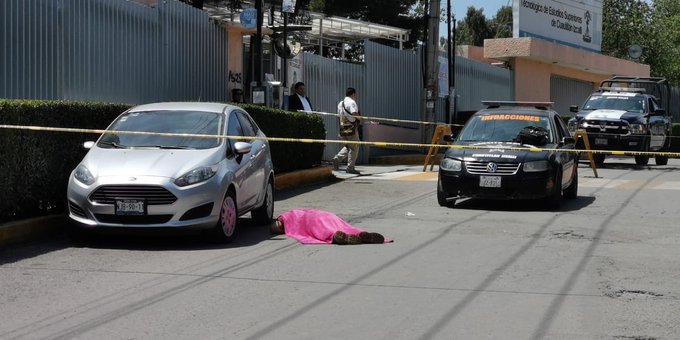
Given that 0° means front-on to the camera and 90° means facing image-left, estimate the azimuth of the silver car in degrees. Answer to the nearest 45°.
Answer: approximately 45°

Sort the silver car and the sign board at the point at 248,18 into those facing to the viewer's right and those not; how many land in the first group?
0

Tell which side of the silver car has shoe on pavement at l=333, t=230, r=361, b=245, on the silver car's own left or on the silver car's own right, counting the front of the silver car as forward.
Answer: on the silver car's own left

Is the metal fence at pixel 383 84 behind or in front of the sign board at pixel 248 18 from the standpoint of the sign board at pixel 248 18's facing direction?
behind

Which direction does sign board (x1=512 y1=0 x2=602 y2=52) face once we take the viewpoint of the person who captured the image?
facing the viewer and to the right of the viewer

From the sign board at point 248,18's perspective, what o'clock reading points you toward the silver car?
The silver car is roughly at 12 o'clock from the sign board.
